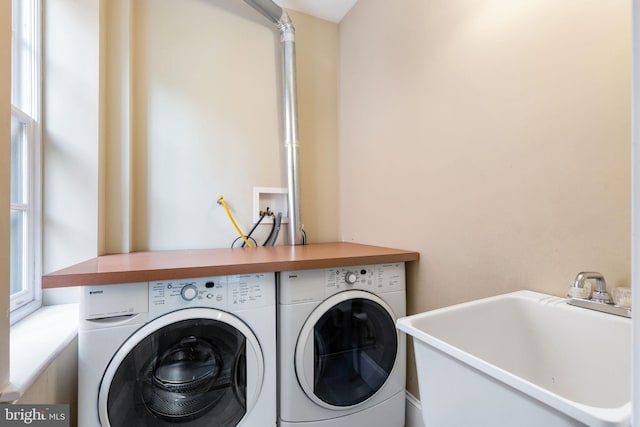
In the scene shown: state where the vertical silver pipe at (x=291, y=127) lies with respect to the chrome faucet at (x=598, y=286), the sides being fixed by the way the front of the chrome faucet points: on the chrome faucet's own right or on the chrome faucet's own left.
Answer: on the chrome faucet's own right

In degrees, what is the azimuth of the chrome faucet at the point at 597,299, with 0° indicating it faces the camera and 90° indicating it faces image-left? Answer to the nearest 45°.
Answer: approximately 45°

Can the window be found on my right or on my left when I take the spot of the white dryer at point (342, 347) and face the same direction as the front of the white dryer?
on my right

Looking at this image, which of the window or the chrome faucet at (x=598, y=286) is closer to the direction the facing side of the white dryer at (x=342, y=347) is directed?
the chrome faucet

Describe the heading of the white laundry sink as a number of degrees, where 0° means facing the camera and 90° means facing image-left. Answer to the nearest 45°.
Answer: approximately 45°

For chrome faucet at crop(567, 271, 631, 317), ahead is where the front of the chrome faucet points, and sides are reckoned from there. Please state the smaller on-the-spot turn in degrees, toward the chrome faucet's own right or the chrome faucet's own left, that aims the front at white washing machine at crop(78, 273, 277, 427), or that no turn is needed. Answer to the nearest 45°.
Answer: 0° — it already faces it

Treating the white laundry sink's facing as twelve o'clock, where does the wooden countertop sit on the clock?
The wooden countertop is roughly at 1 o'clock from the white laundry sink.

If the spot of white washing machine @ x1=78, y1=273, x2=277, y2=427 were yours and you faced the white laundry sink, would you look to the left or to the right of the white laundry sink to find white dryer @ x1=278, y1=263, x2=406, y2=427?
left
